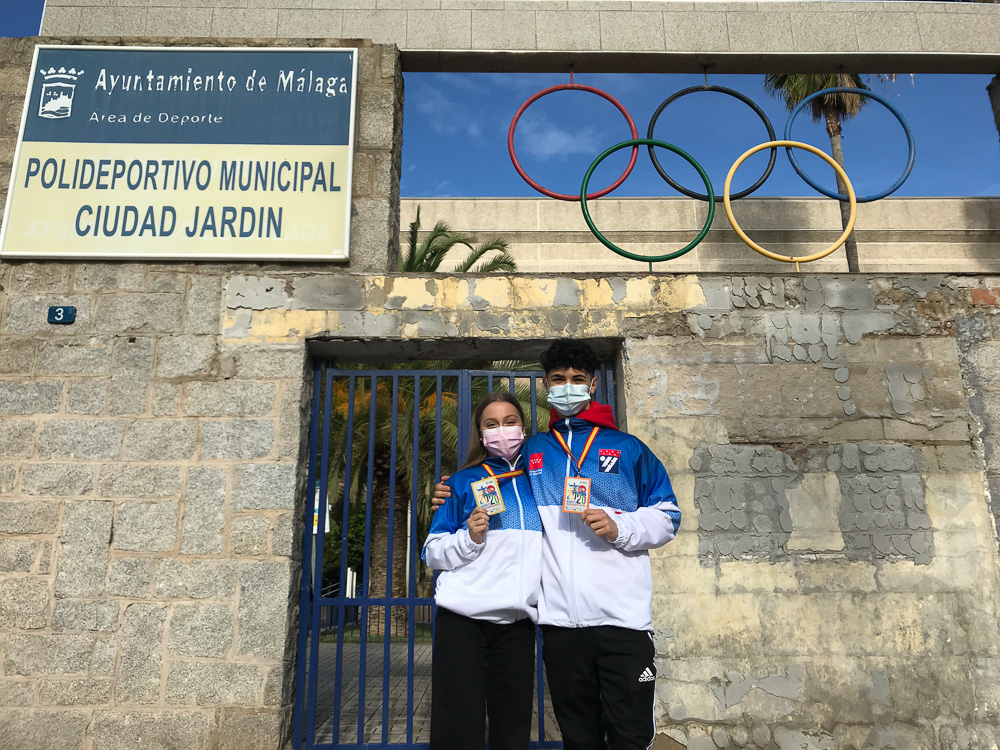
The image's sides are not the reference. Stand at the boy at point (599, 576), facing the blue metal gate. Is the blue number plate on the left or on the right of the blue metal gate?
left

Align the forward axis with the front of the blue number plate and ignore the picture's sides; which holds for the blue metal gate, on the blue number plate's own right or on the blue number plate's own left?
on the blue number plate's own left

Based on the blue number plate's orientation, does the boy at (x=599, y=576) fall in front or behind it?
in front

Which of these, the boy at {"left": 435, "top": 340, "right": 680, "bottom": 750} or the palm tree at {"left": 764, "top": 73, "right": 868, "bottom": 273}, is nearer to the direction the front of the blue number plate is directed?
the boy

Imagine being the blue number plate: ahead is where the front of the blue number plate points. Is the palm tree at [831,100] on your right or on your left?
on your left

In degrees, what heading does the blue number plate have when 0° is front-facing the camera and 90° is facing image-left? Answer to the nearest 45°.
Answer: approximately 0°
